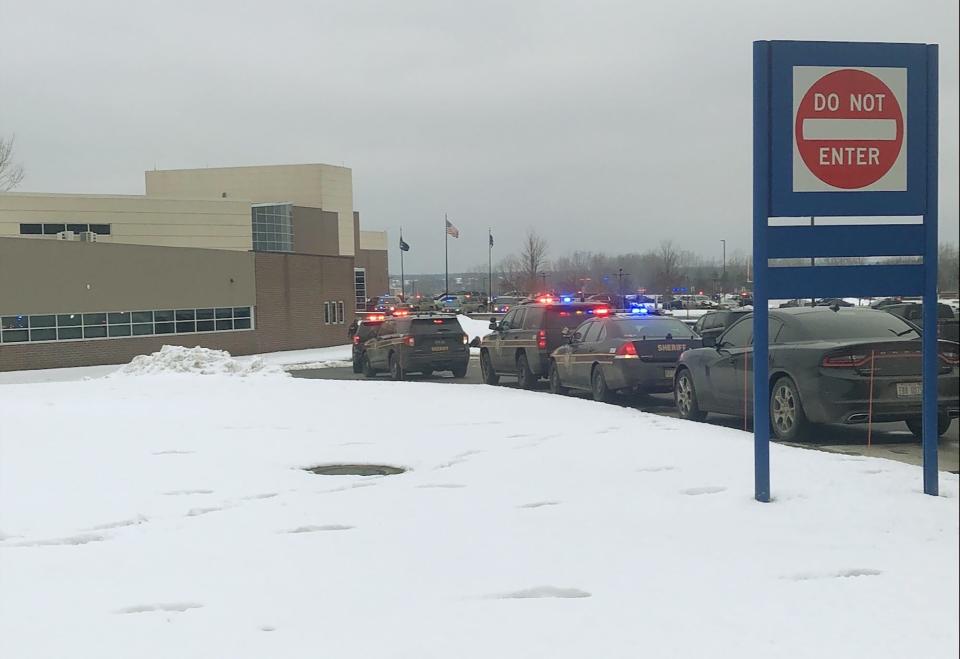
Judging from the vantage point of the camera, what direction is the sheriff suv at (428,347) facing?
facing away from the viewer and to the left of the viewer

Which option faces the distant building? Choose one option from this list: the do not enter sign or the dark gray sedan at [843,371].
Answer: the dark gray sedan

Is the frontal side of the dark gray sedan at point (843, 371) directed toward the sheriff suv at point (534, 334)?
yes

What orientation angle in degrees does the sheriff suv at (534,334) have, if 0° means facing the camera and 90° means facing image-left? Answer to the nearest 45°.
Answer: approximately 135°

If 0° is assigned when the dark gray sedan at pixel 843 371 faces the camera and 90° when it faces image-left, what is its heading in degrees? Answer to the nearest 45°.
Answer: approximately 135°

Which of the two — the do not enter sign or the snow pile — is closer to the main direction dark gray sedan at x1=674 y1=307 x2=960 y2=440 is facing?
the snow pile

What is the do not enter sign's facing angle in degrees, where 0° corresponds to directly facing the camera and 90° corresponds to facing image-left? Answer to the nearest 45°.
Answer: approximately 0°

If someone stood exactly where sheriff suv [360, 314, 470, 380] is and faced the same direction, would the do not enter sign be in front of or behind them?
behind

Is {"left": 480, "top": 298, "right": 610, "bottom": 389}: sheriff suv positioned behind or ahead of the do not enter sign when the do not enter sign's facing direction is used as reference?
behind
